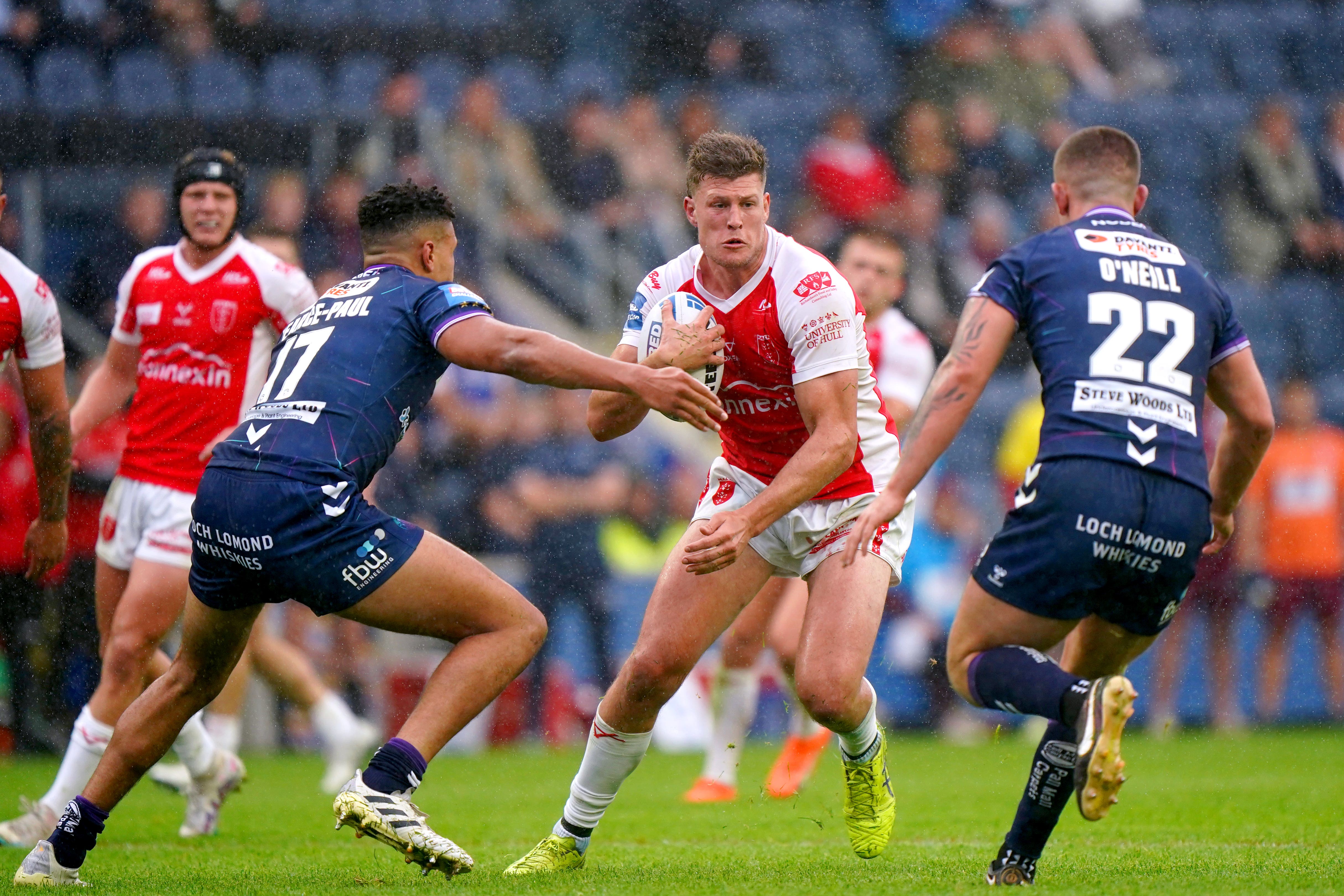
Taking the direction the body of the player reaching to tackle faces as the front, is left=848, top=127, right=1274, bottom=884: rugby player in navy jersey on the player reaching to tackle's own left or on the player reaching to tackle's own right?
on the player reaching to tackle's own right

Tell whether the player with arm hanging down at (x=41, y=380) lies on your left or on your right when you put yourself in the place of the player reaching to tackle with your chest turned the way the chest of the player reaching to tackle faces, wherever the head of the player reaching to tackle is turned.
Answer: on your left

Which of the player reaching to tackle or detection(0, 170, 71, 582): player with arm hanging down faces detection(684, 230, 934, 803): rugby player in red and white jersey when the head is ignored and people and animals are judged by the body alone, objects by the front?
the player reaching to tackle

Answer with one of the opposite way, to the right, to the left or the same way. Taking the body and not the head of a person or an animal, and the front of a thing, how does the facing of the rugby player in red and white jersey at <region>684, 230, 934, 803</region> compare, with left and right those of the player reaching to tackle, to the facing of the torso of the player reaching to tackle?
the opposite way

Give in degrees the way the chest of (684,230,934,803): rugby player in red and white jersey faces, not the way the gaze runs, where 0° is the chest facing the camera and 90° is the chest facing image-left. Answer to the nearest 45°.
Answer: approximately 45°

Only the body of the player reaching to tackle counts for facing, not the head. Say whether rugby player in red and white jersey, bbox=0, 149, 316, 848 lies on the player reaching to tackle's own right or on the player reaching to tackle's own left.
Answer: on the player reaching to tackle's own left

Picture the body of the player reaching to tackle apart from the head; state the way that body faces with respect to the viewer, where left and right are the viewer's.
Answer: facing away from the viewer and to the right of the viewer
